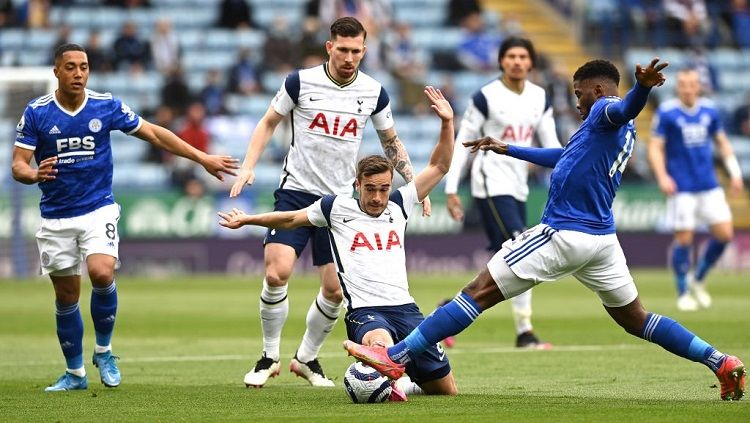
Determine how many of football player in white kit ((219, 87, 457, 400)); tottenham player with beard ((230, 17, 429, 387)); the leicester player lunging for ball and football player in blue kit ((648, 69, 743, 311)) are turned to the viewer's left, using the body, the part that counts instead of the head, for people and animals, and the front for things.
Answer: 1

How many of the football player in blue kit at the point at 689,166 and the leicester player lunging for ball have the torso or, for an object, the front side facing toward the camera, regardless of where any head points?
1

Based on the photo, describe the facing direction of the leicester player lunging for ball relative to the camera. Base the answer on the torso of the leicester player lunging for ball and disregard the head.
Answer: to the viewer's left

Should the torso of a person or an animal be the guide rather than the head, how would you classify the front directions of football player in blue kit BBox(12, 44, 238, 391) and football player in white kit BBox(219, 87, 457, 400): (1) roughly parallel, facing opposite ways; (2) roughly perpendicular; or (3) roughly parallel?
roughly parallel

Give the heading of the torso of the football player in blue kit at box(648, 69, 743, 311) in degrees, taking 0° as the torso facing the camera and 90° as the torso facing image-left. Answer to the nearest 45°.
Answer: approximately 0°

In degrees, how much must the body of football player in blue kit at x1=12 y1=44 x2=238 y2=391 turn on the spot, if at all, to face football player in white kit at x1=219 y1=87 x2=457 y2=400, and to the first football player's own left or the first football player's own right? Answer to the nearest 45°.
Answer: approximately 45° to the first football player's own left

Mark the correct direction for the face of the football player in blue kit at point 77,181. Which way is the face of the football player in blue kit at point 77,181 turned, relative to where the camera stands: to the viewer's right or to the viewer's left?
to the viewer's right

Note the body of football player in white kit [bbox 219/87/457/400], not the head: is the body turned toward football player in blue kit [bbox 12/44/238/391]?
no

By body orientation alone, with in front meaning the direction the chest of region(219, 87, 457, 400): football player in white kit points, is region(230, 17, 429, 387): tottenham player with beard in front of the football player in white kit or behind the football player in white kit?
behind

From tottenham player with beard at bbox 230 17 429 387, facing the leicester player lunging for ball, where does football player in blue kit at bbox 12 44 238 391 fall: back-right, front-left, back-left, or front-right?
back-right

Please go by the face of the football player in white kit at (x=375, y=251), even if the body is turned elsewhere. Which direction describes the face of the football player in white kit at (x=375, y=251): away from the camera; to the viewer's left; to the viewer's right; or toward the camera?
toward the camera

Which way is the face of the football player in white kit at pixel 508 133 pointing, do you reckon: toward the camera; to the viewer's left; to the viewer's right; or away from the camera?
toward the camera

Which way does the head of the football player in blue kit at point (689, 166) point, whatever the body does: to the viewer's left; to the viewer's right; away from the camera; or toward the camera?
toward the camera

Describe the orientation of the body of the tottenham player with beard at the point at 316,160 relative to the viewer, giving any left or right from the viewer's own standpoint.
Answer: facing the viewer

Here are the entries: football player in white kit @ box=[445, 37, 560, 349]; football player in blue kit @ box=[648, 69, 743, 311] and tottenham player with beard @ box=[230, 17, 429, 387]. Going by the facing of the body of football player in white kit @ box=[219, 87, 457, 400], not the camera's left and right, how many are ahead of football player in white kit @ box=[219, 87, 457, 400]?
0

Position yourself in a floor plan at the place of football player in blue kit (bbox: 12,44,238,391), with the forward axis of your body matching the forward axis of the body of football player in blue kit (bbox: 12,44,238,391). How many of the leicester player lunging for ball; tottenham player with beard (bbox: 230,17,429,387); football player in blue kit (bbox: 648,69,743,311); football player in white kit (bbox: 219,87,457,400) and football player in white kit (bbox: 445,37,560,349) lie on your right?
0

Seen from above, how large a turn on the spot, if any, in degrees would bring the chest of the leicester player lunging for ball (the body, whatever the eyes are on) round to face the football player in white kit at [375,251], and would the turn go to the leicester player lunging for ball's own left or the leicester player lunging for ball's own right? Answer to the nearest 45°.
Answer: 0° — they already face them

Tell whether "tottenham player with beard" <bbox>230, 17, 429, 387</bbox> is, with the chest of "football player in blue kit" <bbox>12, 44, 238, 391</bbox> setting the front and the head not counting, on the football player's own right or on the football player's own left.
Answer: on the football player's own left

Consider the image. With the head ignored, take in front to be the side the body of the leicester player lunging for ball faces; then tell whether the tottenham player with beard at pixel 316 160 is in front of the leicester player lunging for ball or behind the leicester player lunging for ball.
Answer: in front

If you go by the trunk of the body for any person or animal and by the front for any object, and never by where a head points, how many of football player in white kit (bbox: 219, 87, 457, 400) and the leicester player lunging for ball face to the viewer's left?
1

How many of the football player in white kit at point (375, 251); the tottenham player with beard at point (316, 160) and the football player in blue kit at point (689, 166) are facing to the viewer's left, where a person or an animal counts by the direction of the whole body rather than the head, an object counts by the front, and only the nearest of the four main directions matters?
0

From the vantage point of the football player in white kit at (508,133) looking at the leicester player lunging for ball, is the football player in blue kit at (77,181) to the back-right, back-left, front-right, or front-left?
front-right
